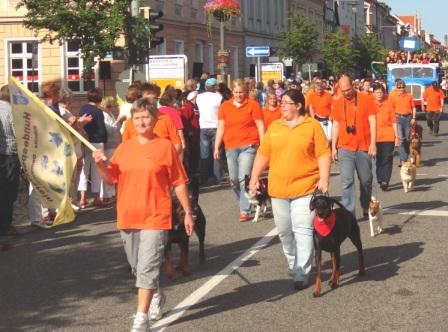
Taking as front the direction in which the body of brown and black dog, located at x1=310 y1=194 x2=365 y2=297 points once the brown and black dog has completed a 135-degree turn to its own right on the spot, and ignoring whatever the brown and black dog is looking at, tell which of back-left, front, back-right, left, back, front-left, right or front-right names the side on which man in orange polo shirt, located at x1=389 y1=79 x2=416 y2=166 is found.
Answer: front

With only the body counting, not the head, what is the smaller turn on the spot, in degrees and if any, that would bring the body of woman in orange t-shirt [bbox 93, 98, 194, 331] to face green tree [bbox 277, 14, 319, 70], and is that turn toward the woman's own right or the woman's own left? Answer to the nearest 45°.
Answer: approximately 180°

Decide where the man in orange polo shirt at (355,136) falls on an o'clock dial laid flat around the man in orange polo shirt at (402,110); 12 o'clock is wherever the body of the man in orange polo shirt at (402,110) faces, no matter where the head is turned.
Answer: the man in orange polo shirt at (355,136) is roughly at 12 o'clock from the man in orange polo shirt at (402,110).

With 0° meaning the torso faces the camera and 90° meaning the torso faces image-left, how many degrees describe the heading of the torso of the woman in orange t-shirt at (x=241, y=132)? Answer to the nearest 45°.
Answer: approximately 0°

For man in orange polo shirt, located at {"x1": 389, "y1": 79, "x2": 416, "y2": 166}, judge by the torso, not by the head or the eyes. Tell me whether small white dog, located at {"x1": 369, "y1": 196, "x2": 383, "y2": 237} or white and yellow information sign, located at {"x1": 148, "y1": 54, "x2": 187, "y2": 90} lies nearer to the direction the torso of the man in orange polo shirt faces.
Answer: the small white dog
